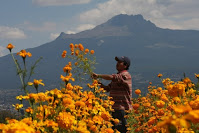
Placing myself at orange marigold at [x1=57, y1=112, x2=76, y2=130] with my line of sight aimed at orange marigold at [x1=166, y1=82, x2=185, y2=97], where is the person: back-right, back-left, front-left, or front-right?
front-left

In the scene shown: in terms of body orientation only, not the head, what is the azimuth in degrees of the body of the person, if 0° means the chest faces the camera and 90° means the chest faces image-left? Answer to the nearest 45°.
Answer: approximately 90°

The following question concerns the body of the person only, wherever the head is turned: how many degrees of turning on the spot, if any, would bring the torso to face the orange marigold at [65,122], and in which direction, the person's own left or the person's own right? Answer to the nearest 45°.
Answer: approximately 90° to the person's own left

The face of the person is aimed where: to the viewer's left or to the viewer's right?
to the viewer's left
